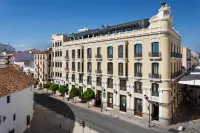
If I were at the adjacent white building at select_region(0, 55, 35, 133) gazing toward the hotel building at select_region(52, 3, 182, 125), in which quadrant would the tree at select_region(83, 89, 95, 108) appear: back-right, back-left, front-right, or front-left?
front-left

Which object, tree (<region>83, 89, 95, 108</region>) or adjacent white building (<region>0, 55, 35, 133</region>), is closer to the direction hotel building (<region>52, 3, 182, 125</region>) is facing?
the adjacent white building

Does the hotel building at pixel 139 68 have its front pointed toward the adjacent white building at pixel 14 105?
yes

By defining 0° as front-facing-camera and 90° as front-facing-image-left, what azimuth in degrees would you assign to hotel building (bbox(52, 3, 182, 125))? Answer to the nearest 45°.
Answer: approximately 45°

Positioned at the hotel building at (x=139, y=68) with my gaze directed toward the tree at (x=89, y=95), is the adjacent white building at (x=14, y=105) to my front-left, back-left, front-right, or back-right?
front-left
